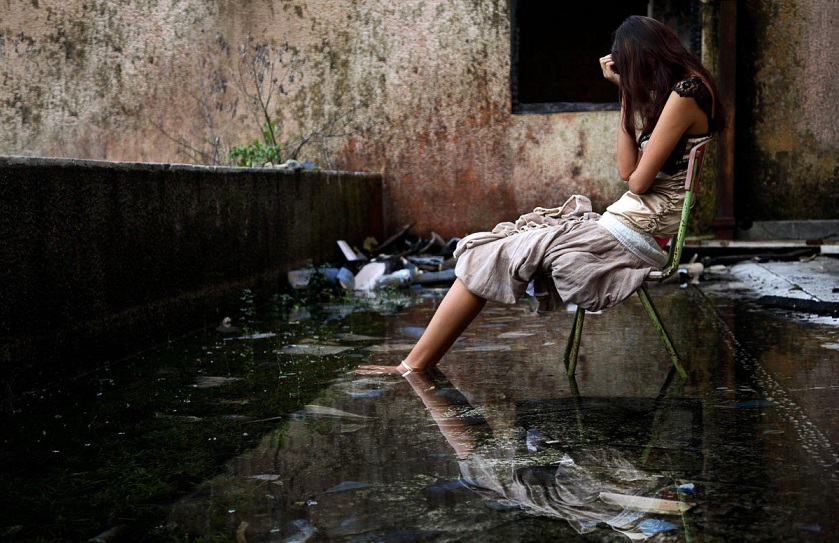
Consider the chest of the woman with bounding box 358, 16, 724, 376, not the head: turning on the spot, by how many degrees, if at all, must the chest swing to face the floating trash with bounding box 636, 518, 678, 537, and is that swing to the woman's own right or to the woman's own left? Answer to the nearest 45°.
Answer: approximately 90° to the woman's own left

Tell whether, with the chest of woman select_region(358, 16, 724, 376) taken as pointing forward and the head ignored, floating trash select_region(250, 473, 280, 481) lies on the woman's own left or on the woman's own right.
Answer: on the woman's own left

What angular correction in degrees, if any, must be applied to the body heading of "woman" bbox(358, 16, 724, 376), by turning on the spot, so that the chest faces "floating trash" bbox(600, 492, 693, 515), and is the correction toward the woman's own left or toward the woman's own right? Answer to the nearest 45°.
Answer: approximately 90° to the woman's own left

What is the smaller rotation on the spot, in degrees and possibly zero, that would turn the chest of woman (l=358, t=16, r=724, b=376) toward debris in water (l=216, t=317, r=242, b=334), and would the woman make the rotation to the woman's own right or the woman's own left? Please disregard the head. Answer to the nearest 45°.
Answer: approximately 45° to the woman's own right

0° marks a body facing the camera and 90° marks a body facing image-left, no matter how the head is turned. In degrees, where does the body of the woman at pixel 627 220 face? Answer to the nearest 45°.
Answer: approximately 90°

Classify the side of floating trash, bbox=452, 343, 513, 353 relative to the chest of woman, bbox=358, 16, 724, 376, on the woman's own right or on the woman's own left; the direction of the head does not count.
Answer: on the woman's own right

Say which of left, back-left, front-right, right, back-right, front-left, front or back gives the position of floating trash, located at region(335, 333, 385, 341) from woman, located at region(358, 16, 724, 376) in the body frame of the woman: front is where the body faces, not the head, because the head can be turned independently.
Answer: front-right

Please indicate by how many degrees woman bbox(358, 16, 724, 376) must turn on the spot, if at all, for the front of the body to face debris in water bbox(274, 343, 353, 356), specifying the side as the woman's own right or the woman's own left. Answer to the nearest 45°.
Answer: approximately 45° to the woman's own right
